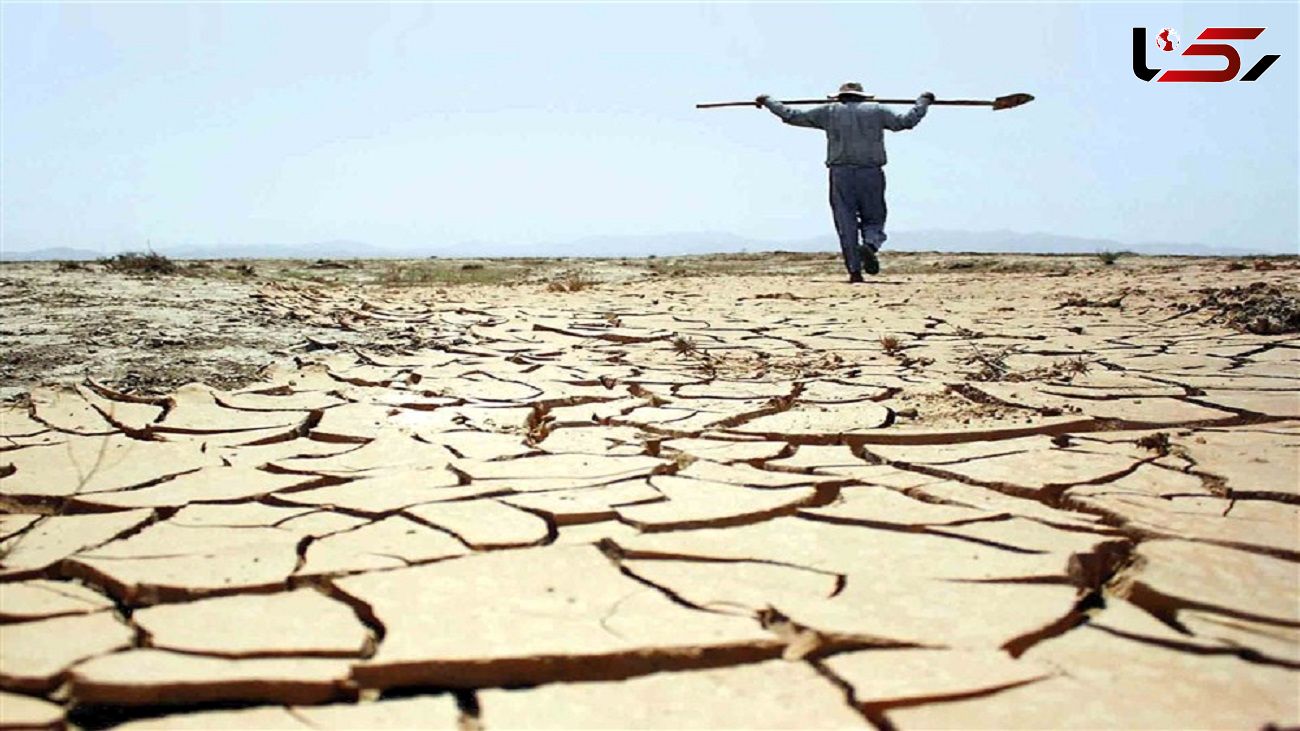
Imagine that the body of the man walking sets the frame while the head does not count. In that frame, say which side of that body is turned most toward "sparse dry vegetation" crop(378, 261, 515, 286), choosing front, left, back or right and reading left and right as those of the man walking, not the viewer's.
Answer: left

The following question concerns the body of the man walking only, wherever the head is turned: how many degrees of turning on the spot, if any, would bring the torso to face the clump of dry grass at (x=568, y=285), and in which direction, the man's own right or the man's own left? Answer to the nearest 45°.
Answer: approximately 90° to the man's own left

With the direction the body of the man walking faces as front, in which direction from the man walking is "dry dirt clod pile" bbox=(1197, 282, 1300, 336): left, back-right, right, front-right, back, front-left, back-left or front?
back-right

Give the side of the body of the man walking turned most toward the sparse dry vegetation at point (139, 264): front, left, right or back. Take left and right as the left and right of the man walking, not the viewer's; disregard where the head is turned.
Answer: left

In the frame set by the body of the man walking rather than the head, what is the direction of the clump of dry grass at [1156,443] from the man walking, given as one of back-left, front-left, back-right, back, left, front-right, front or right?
back

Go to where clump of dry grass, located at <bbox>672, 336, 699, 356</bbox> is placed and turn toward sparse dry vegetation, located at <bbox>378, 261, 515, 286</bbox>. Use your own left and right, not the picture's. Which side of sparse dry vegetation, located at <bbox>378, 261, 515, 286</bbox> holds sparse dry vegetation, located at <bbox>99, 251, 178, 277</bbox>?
left

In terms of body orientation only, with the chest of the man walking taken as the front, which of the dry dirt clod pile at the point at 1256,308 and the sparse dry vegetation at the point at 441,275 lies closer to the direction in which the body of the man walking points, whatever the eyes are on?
the sparse dry vegetation

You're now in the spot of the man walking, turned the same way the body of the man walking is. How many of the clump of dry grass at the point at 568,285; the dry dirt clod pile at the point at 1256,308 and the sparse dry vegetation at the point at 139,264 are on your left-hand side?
2

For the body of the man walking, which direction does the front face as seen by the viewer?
away from the camera

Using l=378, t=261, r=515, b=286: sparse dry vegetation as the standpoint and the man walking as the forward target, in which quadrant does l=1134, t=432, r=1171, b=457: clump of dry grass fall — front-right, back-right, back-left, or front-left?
front-right

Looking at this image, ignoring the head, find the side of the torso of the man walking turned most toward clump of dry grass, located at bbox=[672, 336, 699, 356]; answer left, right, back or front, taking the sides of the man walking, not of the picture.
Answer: back
